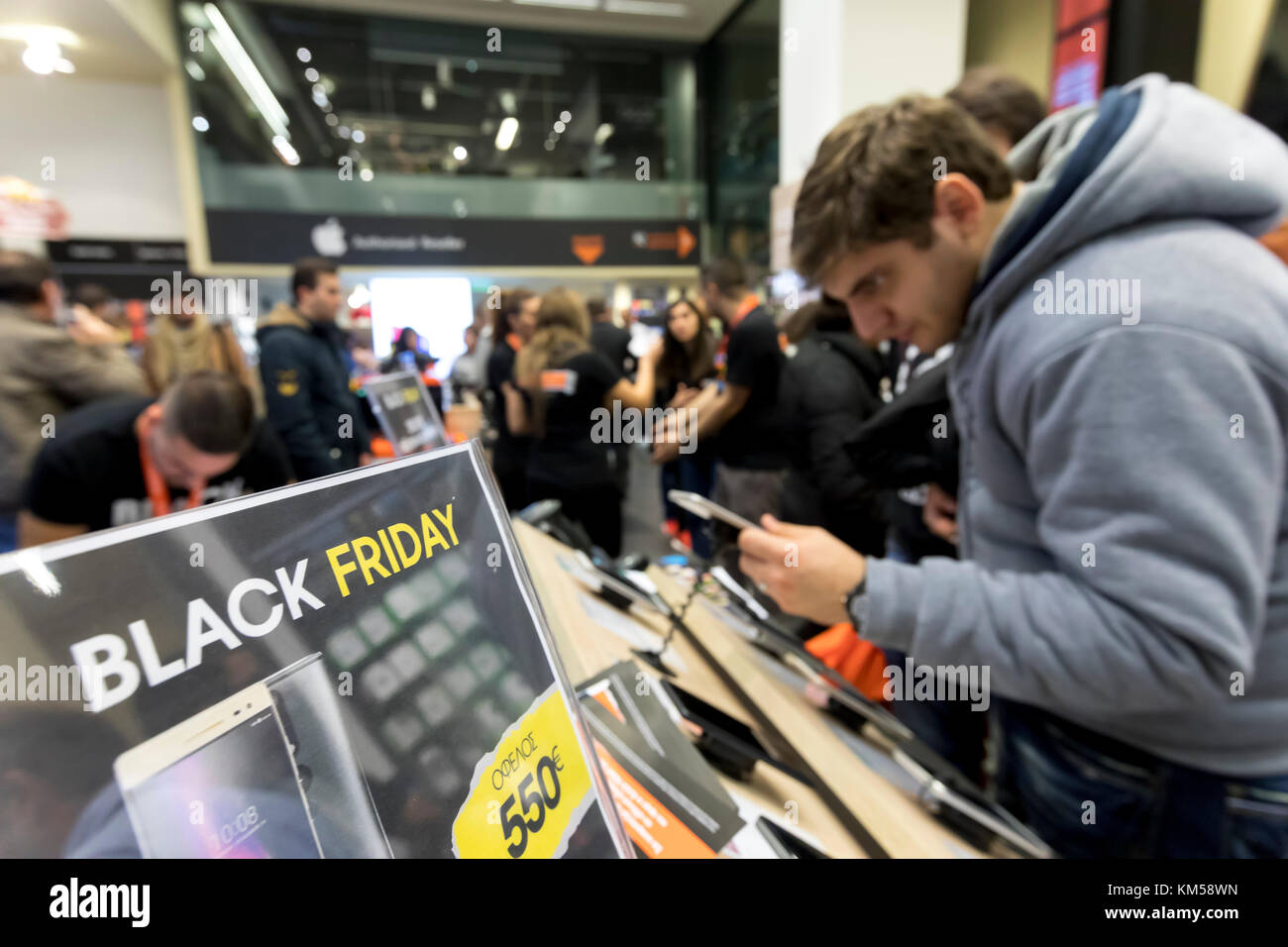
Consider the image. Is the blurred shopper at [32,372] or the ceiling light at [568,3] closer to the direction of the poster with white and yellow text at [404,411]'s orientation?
the blurred shopper

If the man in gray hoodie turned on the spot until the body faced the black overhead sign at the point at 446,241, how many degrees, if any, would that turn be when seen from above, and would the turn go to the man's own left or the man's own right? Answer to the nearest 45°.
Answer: approximately 45° to the man's own right

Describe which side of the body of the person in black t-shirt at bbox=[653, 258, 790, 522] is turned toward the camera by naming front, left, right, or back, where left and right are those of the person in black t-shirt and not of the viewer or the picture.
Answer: left

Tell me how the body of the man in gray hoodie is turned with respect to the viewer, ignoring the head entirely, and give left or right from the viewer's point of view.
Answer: facing to the left of the viewer

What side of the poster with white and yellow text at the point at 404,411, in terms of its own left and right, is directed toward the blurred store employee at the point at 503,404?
left
